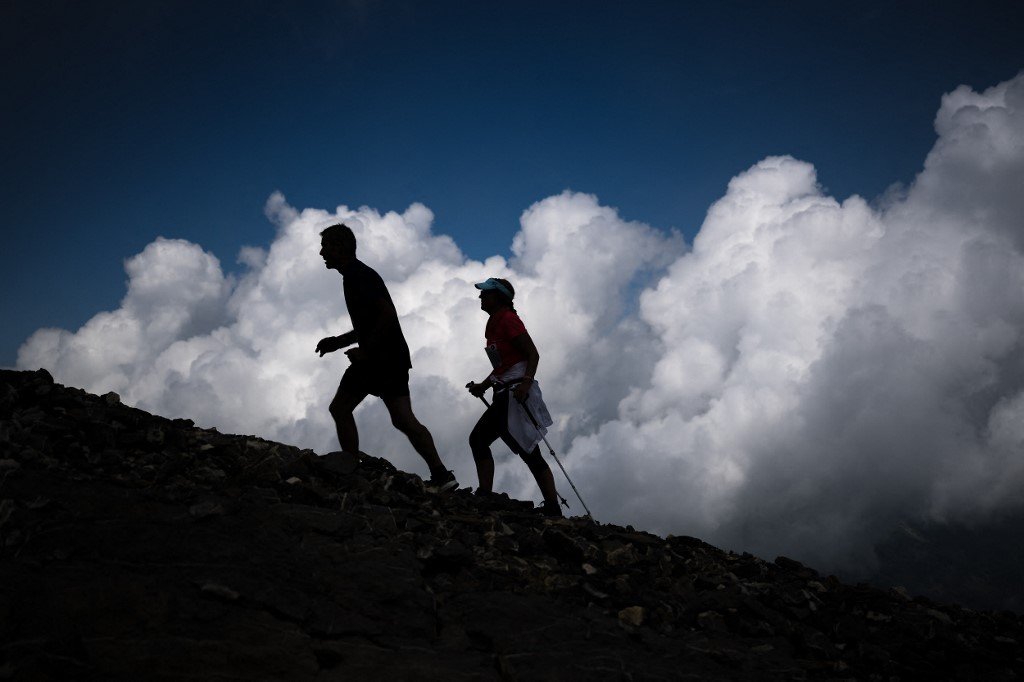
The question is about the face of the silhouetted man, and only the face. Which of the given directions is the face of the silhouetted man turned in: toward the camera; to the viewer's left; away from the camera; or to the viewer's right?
to the viewer's left

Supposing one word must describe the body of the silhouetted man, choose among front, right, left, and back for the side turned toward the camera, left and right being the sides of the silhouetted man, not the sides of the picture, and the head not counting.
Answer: left
